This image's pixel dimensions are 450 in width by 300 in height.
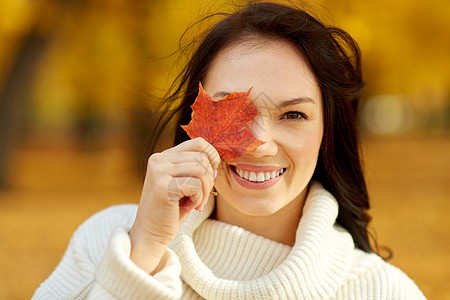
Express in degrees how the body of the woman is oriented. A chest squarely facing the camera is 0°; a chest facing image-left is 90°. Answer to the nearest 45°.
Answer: approximately 0°
